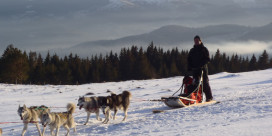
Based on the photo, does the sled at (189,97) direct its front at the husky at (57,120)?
yes

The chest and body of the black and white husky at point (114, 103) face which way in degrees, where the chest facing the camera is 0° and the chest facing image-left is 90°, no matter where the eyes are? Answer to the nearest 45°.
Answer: approximately 45°

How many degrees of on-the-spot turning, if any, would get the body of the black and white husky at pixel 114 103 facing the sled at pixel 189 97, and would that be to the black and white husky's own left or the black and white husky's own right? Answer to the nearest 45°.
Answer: approximately 135° to the black and white husky's own left

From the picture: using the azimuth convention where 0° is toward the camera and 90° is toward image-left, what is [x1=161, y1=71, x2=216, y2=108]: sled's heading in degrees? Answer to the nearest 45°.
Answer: approximately 45°

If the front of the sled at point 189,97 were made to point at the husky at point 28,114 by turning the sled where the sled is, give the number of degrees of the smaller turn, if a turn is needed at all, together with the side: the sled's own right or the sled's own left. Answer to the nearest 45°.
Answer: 0° — it already faces it

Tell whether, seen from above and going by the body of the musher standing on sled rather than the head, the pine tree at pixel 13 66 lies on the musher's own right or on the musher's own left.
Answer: on the musher's own right

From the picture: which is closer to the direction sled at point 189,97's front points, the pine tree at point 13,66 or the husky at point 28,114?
the husky

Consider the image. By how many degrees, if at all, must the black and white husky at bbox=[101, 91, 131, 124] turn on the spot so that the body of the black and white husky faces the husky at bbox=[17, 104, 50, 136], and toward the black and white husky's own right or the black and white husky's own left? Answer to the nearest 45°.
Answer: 0° — it already faces it

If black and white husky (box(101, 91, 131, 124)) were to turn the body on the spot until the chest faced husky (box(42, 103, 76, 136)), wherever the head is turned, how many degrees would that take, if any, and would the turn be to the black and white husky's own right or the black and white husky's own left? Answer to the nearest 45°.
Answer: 0° — it already faces it
